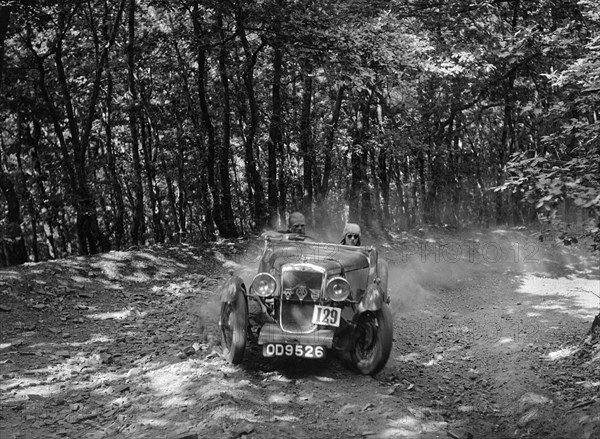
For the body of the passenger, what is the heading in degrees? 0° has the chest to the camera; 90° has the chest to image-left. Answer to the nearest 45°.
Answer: approximately 0°

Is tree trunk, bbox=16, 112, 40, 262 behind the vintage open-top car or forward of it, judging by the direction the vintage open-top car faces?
behind

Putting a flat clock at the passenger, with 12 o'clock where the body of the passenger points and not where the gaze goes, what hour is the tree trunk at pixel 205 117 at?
The tree trunk is roughly at 5 o'clock from the passenger.

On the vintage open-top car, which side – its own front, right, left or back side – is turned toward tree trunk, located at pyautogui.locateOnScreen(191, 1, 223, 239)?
back

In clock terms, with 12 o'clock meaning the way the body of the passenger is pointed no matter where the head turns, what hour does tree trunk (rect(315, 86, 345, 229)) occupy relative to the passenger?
The tree trunk is roughly at 6 o'clock from the passenger.

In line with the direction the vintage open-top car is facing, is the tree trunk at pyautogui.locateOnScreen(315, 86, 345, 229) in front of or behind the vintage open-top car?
behind

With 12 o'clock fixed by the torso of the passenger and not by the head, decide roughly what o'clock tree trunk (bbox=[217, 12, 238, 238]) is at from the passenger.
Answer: The tree trunk is roughly at 5 o'clock from the passenger.
